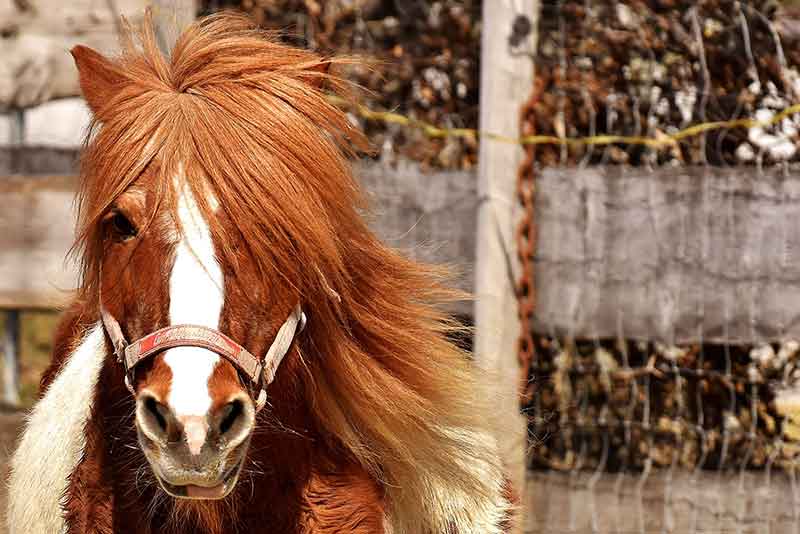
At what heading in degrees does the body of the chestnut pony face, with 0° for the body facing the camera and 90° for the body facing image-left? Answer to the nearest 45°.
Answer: approximately 0°

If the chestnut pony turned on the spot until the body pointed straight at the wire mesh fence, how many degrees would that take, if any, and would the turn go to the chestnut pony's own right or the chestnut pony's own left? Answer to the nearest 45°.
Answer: approximately 135° to the chestnut pony's own left

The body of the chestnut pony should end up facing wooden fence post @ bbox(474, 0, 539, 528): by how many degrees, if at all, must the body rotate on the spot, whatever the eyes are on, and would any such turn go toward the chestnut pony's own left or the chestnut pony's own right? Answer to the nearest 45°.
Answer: approximately 135° to the chestnut pony's own left

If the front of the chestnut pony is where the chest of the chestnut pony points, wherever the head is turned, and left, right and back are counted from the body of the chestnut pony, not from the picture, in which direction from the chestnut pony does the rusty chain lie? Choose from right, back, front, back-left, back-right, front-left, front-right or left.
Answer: back-left
